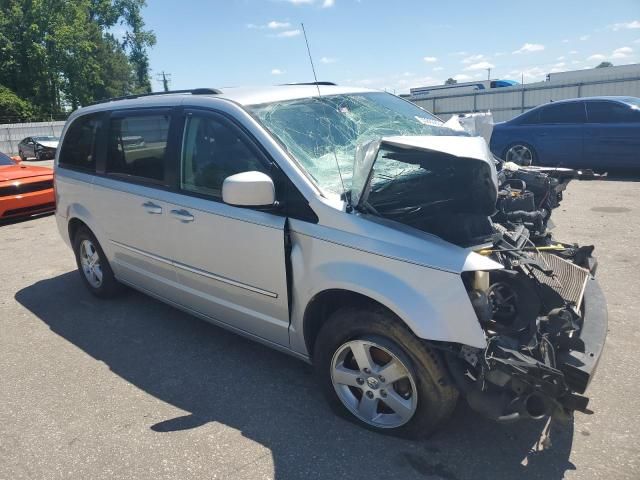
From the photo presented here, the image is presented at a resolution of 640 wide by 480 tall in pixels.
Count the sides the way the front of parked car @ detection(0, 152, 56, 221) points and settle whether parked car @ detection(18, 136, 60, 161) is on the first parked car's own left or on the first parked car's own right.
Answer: on the first parked car's own left

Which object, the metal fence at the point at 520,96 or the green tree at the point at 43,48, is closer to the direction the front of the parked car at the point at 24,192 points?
the metal fence

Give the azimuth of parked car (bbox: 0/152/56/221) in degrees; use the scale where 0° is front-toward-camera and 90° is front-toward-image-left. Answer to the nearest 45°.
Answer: approximately 315°
